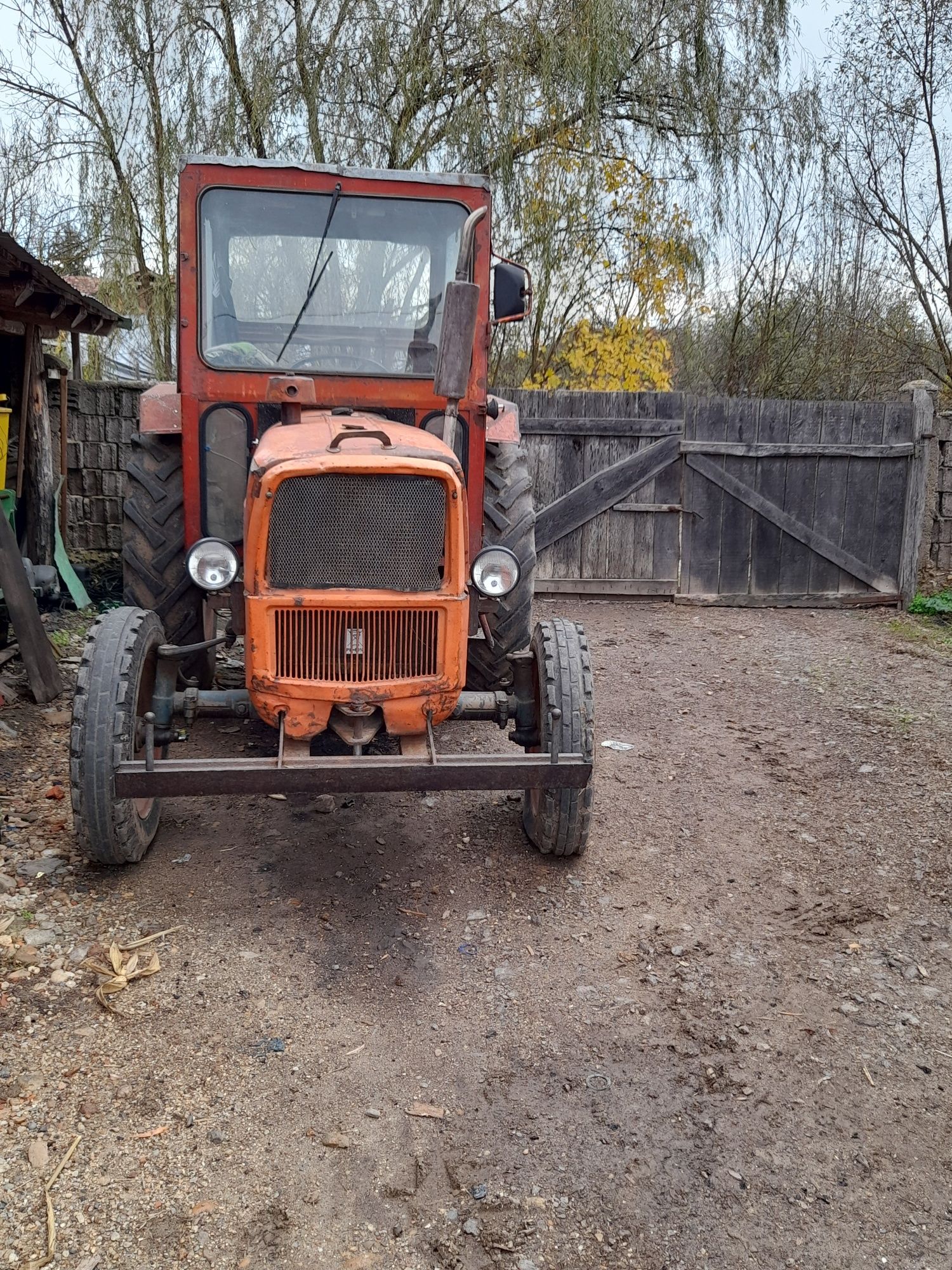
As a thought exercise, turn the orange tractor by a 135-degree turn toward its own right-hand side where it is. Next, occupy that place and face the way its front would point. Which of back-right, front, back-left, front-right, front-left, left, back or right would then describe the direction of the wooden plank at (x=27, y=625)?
front

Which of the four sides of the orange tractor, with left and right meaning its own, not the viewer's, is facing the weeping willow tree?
back

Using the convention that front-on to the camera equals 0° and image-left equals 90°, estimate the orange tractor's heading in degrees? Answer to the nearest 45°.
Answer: approximately 0°

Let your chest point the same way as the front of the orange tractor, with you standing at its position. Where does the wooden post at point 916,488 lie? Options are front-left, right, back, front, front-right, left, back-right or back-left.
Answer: back-left

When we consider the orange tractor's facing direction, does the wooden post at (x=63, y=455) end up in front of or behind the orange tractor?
behind

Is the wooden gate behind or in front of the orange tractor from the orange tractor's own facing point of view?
behind

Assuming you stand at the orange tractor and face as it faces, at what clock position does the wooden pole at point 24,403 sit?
The wooden pole is roughly at 5 o'clock from the orange tractor.

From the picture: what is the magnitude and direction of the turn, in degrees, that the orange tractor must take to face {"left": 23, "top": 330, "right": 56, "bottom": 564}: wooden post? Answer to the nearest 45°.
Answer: approximately 135° to its right

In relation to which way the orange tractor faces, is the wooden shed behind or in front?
behind

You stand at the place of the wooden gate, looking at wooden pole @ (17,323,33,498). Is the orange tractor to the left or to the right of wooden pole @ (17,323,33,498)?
left

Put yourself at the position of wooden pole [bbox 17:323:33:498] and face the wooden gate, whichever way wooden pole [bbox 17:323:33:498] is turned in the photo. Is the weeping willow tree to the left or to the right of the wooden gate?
left
